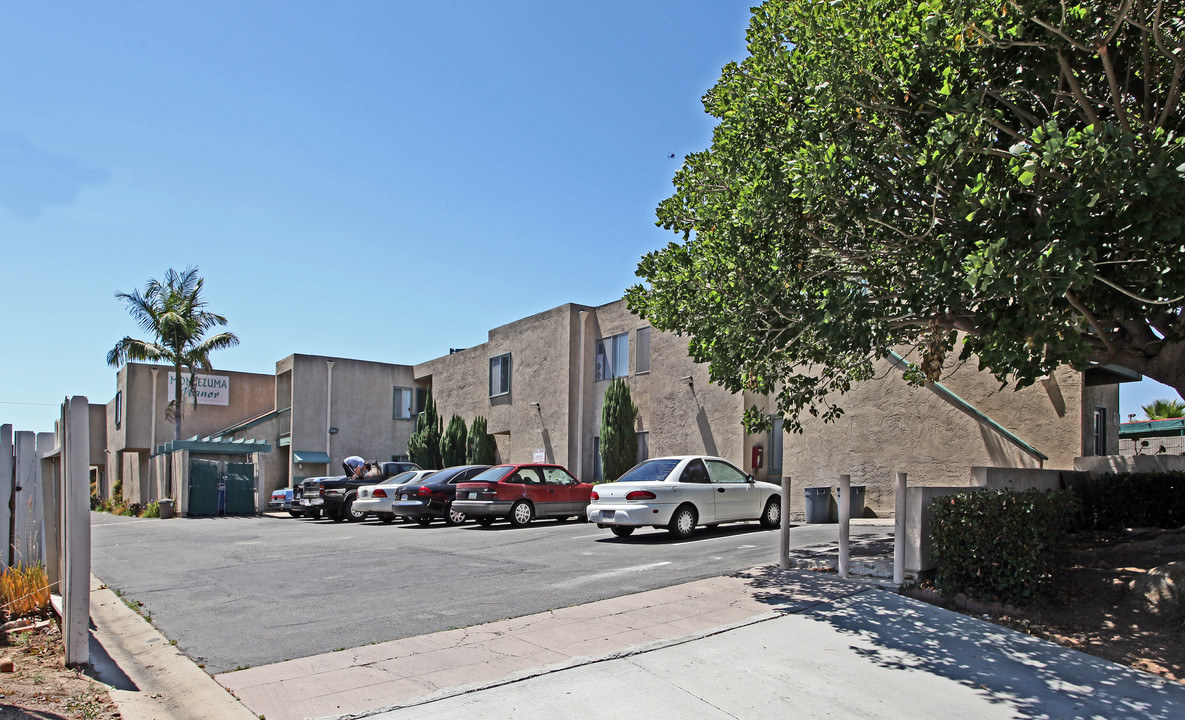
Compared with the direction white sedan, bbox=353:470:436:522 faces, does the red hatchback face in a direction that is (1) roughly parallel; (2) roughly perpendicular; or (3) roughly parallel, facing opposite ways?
roughly parallel

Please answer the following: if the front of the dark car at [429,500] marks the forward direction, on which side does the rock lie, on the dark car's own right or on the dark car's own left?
on the dark car's own right

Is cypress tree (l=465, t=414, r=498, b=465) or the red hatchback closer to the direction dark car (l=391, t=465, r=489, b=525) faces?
the cypress tree

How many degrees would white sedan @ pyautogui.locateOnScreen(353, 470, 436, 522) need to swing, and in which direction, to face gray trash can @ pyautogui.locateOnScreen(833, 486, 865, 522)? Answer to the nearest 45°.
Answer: approximately 90° to its right

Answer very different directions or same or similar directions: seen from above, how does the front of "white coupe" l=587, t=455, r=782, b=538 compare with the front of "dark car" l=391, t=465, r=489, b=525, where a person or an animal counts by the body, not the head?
same or similar directions

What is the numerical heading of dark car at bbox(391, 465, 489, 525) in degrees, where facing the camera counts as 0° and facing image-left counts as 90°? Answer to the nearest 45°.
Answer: approximately 225°

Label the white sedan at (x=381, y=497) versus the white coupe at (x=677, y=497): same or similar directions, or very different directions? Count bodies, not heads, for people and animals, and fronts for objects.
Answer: same or similar directions

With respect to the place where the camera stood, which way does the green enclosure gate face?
facing the viewer

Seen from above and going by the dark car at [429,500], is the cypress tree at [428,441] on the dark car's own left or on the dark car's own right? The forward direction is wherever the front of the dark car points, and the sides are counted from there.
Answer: on the dark car's own left

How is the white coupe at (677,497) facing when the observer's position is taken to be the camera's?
facing away from the viewer and to the right of the viewer

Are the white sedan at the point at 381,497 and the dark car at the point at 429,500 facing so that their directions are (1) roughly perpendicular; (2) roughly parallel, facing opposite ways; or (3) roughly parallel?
roughly parallel

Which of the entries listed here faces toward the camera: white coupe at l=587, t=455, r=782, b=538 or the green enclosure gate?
the green enclosure gate

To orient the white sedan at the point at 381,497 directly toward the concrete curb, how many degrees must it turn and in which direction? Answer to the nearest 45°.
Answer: approximately 135° to its right

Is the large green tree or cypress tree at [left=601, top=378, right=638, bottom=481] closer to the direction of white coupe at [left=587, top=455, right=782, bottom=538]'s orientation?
the cypress tree
